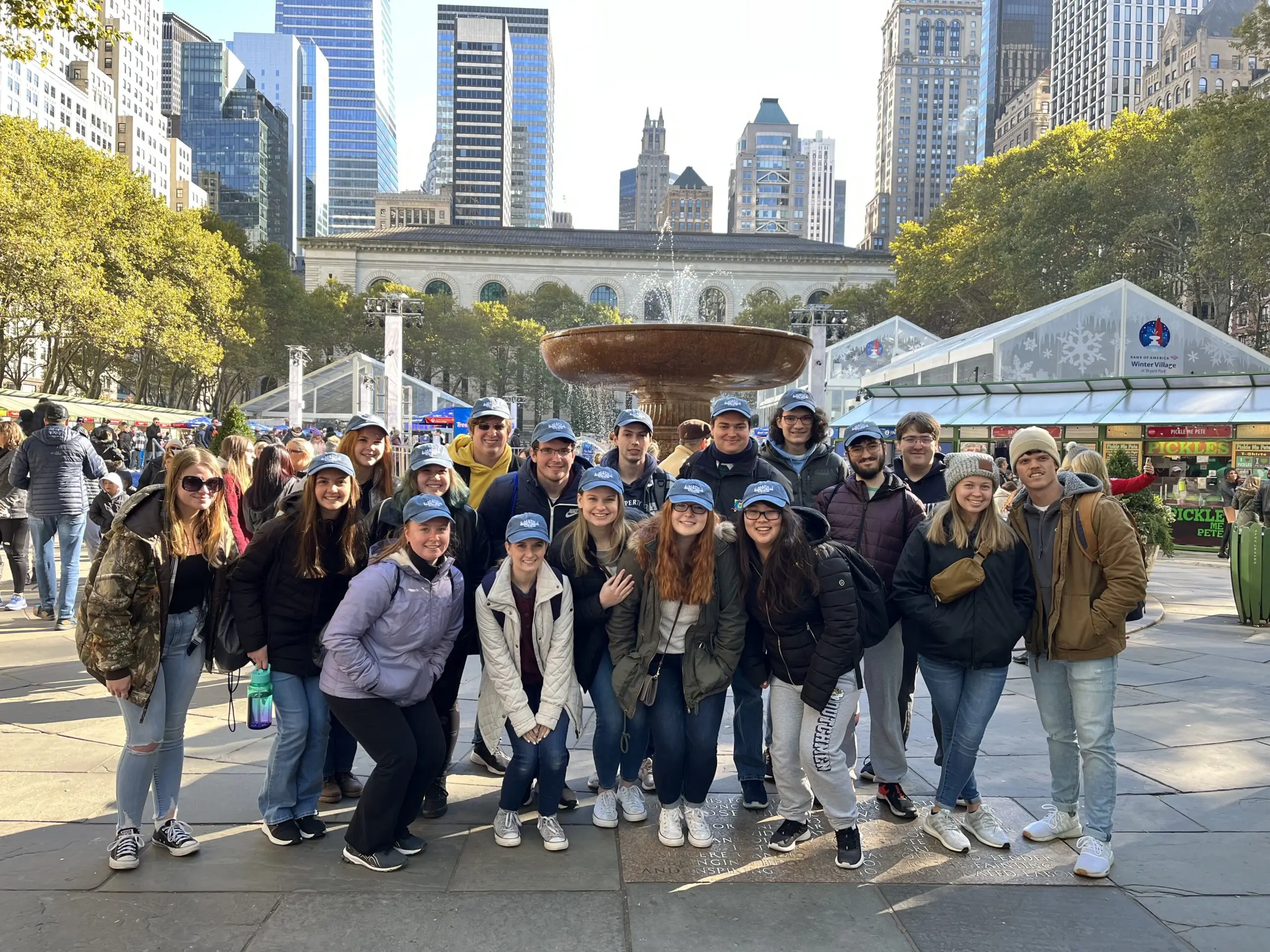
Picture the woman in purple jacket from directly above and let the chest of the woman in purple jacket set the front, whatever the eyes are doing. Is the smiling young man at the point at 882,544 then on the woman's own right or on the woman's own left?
on the woman's own left

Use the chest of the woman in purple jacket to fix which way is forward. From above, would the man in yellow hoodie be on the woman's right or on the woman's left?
on the woman's left

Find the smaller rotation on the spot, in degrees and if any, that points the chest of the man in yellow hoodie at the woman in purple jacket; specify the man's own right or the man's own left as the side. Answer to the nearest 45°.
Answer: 0° — they already face them

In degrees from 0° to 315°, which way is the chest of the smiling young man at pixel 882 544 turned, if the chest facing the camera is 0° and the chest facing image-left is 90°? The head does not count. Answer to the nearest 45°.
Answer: approximately 0°

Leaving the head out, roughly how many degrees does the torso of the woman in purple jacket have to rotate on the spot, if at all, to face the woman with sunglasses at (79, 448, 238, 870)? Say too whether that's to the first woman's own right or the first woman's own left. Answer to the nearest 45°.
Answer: approximately 135° to the first woman's own right

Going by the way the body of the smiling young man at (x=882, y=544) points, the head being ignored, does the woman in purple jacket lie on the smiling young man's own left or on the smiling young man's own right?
on the smiling young man's own right

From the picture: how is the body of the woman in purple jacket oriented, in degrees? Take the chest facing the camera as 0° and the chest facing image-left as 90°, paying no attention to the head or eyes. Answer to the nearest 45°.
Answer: approximately 315°

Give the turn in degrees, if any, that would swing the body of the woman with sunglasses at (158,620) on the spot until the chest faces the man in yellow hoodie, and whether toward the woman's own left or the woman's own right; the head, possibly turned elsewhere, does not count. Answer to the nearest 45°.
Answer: approximately 90° to the woman's own left
